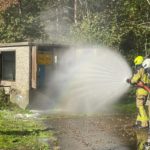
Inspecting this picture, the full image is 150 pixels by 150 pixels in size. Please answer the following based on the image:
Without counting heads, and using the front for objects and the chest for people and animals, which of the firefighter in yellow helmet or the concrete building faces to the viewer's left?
the firefighter in yellow helmet

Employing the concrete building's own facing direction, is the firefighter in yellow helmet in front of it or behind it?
in front

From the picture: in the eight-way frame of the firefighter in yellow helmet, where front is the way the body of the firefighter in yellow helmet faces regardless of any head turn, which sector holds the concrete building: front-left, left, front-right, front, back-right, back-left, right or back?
front-right

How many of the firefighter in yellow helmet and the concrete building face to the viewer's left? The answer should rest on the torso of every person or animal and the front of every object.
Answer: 1

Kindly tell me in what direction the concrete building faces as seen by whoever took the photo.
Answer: facing the viewer and to the right of the viewer

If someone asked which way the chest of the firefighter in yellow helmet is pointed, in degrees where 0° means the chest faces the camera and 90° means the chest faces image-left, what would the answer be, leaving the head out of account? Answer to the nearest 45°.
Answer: approximately 90°
